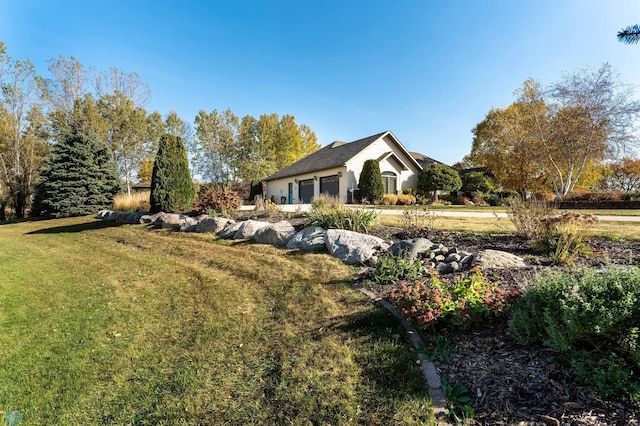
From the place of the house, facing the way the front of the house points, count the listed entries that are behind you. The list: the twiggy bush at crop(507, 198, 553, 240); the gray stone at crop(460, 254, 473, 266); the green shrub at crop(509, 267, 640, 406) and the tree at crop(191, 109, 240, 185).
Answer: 1

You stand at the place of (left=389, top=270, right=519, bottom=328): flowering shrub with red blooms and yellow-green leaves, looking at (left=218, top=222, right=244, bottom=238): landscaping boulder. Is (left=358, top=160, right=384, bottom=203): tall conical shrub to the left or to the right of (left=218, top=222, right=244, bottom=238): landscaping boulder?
right

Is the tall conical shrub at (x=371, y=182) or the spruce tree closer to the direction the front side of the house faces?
the tall conical shrub

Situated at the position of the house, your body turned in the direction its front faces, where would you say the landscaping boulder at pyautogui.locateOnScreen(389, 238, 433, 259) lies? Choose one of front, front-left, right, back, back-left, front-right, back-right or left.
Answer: front-right

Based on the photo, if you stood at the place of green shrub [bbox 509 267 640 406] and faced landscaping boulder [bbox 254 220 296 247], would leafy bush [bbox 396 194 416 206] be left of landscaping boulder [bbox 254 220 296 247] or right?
right

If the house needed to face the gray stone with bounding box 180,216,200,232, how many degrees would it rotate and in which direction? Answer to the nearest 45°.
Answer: approximately 45° to its right

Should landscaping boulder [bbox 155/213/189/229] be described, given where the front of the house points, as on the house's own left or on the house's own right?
on the house's own right

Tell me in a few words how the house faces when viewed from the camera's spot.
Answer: facing the viewer and to the right of the viewer

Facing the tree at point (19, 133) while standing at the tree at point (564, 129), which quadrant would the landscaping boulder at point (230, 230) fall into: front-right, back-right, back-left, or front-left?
front-left

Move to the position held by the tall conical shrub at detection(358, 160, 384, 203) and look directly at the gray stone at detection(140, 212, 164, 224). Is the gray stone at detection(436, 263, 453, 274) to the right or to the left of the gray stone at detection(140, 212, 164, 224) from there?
left

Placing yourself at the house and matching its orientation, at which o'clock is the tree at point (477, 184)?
The tree is roughly at 10 o'clock from the house.

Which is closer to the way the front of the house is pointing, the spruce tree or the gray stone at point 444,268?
the gray stone

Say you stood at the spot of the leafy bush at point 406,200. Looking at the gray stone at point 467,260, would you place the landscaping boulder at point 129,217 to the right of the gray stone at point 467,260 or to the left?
right
